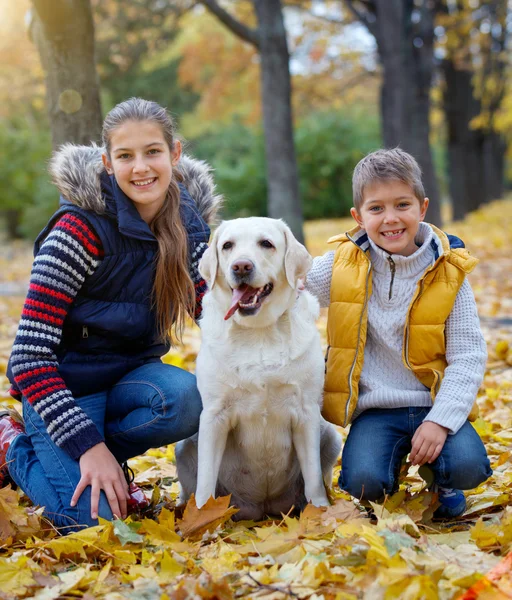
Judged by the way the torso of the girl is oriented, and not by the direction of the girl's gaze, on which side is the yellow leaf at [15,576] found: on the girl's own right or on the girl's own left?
on the girl's own right

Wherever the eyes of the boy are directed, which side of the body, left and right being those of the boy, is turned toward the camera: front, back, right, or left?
front

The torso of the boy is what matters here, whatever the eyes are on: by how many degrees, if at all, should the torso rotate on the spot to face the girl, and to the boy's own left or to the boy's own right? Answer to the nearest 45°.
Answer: approximately 90° to the boy's own right

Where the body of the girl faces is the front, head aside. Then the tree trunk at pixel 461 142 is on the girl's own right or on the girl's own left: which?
on the girl's own left

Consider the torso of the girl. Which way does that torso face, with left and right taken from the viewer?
facing the viewer and to the right of the viewer

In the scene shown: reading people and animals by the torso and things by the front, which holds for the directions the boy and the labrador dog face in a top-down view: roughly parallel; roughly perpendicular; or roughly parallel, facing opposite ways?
roughly parallel

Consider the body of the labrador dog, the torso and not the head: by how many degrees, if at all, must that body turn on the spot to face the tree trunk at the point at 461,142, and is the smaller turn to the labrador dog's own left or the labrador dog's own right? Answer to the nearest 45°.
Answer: approximately 180°

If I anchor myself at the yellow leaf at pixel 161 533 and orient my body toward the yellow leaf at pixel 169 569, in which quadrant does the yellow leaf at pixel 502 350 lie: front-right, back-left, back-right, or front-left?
back-left

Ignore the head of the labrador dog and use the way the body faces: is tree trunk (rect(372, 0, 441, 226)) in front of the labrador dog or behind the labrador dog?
behind

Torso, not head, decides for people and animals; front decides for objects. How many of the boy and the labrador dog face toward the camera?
2

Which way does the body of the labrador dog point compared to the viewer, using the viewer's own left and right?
facing the viewer
